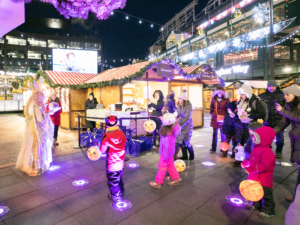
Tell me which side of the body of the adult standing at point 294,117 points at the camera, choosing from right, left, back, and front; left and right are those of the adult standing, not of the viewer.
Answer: left

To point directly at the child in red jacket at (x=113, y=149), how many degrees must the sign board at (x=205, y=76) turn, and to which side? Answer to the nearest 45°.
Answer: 0° — it already faces them

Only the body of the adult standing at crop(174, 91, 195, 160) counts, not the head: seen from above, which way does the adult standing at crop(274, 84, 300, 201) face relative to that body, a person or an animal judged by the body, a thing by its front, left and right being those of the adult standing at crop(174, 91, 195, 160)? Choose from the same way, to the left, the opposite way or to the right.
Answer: to the right

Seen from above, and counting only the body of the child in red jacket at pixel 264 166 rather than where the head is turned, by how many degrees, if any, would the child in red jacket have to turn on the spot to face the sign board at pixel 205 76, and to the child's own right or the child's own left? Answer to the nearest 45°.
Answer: approximately 90° to the child's own right

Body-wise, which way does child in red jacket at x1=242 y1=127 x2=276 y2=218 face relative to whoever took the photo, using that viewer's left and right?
facing to the left of the viewer

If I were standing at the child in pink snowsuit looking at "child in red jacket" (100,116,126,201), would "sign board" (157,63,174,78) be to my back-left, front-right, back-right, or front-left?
back-right
